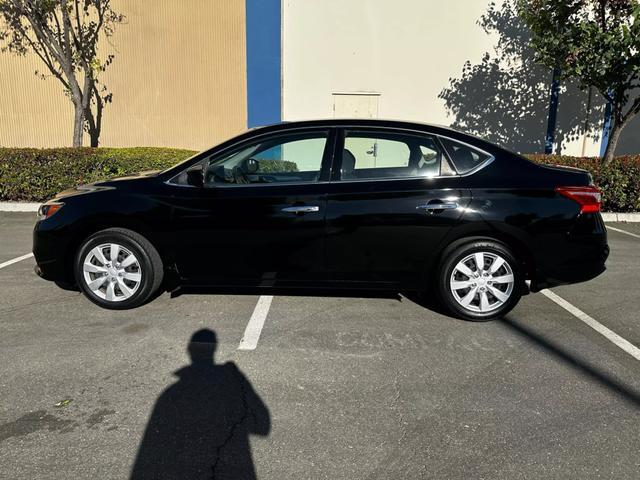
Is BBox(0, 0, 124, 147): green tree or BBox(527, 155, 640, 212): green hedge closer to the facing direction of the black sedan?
the green tree

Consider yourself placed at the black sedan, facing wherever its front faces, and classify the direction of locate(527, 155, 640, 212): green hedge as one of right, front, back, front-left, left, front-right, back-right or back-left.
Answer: back-right

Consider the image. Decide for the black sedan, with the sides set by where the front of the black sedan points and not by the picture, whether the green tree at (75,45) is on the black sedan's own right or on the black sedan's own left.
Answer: on the black sedan's own right

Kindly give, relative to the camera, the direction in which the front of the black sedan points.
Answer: facing to the left of the viewer

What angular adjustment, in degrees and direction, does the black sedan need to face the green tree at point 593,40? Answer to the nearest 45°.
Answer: approximately 135° to its right

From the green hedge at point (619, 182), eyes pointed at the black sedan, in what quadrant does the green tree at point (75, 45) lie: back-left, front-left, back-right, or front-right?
front-right
